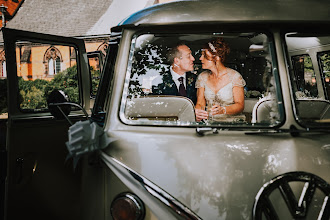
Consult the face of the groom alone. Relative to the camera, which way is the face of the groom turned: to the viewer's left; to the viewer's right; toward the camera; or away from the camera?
to the viewer's right

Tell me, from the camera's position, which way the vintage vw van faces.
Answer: facing the viewer

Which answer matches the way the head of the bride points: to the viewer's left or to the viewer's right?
to the viewer's left

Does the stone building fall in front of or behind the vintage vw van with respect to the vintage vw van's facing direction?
behind
